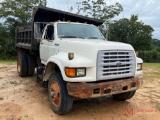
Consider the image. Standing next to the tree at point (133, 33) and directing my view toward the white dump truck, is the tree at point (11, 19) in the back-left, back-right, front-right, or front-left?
front-right

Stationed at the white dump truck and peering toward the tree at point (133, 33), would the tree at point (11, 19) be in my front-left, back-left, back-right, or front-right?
front-left

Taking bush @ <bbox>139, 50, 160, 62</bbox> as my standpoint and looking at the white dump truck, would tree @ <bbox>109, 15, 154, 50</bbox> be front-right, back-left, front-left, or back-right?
back-right

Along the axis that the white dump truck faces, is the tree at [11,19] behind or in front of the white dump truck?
behind

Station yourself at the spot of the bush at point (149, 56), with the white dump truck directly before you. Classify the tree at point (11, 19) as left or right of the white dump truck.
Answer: right

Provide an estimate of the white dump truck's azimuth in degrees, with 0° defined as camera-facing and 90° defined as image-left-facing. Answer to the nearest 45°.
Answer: approximately 315°

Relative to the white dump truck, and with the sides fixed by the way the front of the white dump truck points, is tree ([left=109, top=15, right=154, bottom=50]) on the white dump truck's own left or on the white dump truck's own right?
on the white dump truck's own left

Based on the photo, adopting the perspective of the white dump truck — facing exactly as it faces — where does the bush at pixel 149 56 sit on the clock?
The bush is roughly at 8 o'clock from the white dump truck.

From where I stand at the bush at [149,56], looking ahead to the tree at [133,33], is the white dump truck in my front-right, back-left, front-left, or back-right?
back-left
